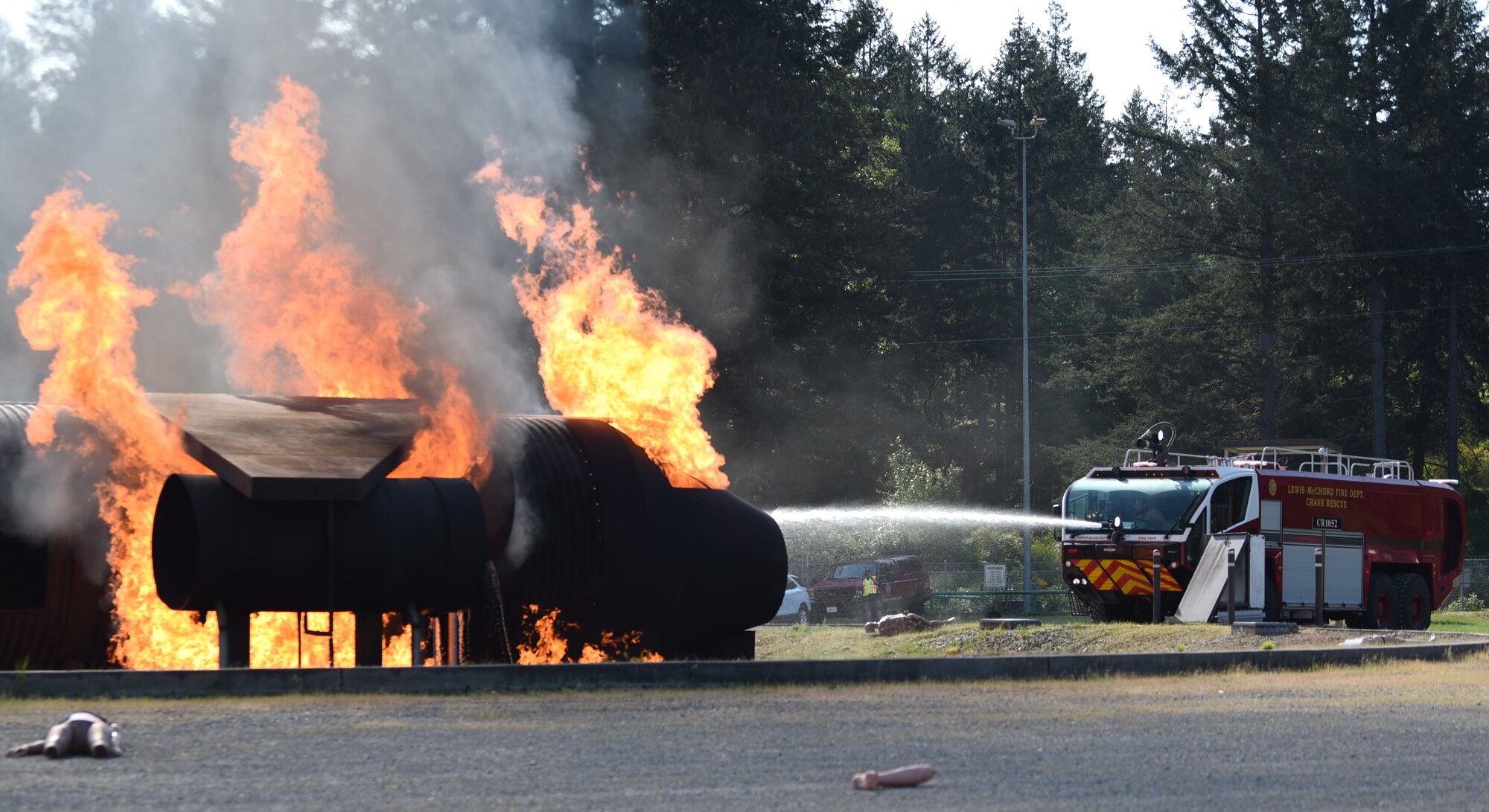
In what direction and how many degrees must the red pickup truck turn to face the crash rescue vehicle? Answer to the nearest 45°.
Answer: approximately 90° to its left

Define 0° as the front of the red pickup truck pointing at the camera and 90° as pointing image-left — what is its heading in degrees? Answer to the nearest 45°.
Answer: approximately 45°

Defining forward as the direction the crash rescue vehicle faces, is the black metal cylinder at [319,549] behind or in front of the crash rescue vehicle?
in front

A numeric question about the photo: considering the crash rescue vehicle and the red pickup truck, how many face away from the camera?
0

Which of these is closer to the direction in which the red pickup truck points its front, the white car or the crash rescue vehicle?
the white car

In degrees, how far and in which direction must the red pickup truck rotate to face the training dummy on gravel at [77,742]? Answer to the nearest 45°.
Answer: approximately 45° to its left

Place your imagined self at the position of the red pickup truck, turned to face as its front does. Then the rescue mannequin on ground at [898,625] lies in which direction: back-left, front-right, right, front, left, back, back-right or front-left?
front-left

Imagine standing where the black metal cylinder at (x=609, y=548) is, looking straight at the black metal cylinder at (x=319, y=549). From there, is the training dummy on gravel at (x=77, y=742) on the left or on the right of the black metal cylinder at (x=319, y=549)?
left

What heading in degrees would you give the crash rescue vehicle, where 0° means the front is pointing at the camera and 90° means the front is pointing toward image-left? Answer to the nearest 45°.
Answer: approximately 45°
